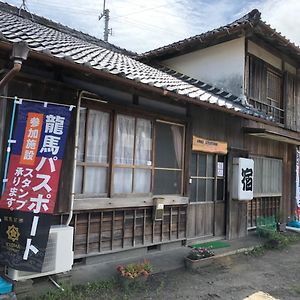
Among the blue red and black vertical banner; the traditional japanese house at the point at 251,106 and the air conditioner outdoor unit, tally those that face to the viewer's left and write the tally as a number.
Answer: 0

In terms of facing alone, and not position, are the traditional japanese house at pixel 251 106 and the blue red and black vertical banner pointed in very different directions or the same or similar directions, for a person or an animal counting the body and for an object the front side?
same or similar directions

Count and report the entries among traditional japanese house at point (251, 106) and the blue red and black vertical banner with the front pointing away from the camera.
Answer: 0

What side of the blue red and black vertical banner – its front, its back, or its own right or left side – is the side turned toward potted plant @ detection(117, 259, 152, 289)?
left

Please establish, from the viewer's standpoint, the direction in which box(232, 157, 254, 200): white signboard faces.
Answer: facing the viewer and to the right of the viewer

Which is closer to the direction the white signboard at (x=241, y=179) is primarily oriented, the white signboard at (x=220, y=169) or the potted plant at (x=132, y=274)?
the potted plant

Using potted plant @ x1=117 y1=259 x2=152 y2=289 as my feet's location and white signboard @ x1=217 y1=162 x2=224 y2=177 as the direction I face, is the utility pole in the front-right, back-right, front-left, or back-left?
front-left

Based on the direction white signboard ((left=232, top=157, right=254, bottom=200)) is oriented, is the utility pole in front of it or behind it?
behind

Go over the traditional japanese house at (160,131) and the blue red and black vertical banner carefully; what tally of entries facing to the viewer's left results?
0

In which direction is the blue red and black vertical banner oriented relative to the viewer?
toward the camera

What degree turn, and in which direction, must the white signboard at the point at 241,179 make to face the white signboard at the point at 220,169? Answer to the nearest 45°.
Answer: approximately 90° to its right

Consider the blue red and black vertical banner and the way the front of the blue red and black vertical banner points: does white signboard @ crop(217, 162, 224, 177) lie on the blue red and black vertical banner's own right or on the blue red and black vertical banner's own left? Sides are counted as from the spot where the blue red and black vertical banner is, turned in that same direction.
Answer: on the blue red and black vertical banner's own left

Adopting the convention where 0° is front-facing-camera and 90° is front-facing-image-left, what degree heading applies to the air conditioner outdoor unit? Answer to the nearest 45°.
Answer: approximately 315°
